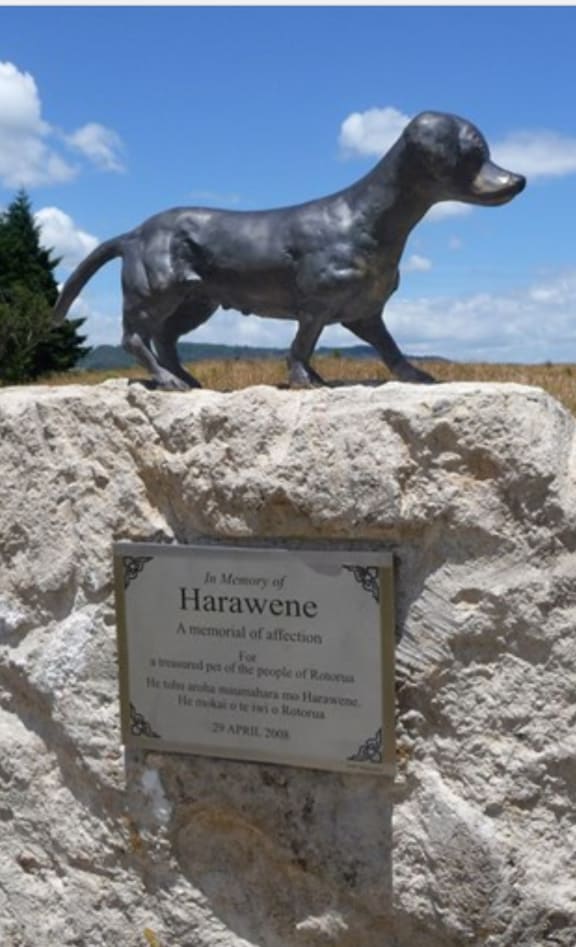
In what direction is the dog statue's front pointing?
to the viewer's right

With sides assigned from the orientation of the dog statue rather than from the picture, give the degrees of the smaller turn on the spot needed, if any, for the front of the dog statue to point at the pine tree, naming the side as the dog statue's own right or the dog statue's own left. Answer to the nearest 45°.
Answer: approximately 90° to the dog statue's own left
